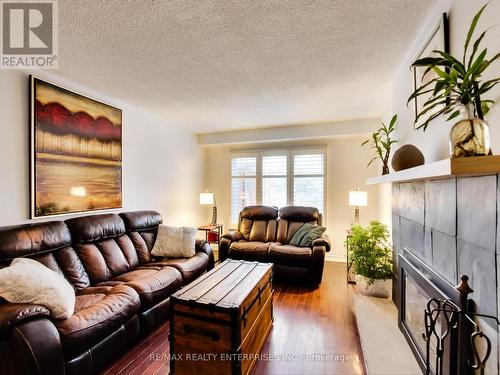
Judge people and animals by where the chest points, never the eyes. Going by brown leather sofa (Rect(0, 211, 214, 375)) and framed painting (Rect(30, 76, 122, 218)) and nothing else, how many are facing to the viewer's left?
0

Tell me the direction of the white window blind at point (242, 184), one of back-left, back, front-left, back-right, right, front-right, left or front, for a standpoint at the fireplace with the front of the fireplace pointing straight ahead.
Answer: right

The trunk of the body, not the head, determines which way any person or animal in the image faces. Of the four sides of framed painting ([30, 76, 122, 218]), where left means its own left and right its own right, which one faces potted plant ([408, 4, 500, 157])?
front

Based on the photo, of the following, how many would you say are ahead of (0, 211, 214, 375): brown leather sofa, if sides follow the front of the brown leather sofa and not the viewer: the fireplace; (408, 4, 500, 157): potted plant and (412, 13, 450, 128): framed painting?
3

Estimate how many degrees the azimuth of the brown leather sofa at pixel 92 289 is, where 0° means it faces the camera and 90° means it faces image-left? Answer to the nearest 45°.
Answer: approximately 315°

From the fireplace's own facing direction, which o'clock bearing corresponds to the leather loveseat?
The leather loveseat is roughly at 3 o'clock from the fireplace.

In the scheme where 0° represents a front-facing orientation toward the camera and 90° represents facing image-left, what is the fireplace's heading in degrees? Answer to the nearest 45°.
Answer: approximately 45°

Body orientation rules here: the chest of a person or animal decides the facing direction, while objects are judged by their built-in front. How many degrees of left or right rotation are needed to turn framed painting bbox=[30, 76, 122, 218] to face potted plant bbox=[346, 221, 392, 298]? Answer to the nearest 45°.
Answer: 0° — it already faces it

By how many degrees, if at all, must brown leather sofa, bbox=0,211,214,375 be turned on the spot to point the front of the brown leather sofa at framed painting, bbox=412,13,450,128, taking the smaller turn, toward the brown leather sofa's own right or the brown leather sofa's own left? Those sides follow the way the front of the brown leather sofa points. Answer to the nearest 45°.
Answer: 0° — it already faces it

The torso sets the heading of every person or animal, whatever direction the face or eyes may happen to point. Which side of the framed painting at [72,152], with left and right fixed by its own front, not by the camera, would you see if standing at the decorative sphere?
front
